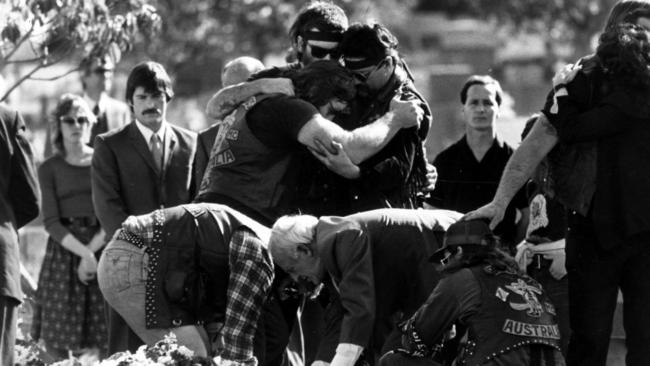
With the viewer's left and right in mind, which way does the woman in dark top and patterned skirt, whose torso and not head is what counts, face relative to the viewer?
facing the viewer and to the right of the viewer

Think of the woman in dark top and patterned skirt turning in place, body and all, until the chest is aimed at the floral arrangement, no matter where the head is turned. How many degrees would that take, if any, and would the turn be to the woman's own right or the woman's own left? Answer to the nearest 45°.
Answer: approximately 45° to the woman's own right

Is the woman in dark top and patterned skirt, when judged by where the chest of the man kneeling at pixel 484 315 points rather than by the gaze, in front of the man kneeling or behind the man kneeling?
in front

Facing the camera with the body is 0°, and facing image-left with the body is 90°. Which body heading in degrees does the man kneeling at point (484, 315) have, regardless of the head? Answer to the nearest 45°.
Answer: approximately 135°

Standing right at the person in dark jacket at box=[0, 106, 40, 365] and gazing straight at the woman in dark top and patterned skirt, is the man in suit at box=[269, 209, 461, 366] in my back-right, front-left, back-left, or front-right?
back-right

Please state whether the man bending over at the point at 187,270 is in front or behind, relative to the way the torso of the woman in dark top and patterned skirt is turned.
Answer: in front
